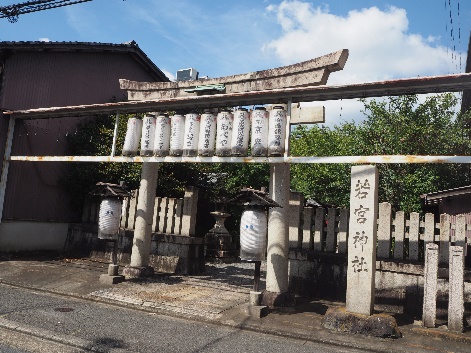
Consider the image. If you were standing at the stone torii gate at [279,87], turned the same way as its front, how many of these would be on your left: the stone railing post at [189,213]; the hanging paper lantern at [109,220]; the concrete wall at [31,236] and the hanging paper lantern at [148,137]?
0

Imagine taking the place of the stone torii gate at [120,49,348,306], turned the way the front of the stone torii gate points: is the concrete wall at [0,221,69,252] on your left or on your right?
on your right

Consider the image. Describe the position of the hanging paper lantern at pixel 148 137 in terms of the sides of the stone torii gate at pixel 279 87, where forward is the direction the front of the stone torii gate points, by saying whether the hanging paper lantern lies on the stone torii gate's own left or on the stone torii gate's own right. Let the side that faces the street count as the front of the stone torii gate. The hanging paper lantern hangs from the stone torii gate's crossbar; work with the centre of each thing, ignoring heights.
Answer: on the stone torii gate's own right

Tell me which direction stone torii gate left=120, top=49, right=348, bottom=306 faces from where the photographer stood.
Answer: facing the viewer and to the left of the viewer

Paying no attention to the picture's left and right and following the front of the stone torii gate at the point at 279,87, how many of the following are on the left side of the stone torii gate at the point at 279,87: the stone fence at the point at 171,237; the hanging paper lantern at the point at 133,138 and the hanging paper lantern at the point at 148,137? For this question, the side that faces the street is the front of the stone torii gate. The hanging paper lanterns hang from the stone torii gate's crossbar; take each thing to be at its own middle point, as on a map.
0

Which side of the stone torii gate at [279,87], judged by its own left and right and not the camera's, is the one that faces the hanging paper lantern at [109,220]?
right

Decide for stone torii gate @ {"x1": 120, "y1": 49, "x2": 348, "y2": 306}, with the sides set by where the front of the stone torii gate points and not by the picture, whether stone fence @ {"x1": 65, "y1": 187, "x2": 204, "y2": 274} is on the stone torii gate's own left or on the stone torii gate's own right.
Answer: on the stone torii gate's own right
